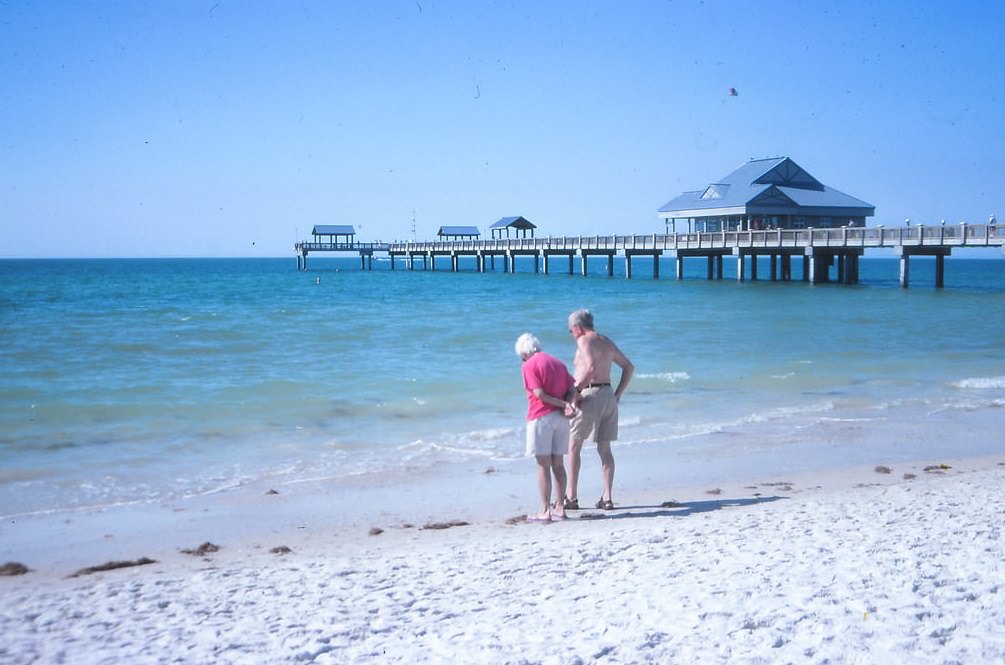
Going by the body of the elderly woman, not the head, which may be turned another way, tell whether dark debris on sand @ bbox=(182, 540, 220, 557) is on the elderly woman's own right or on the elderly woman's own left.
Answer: on the elderly woman's own left

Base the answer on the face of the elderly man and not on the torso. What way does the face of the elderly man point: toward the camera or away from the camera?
away from the camera

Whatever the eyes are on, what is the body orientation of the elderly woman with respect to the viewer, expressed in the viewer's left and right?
facing away from the viewer and to the left of the viewer

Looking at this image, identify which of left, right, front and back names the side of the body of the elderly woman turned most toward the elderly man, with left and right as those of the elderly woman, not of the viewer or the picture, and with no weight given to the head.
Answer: right

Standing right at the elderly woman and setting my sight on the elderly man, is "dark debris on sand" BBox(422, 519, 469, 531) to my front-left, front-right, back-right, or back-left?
back-left
